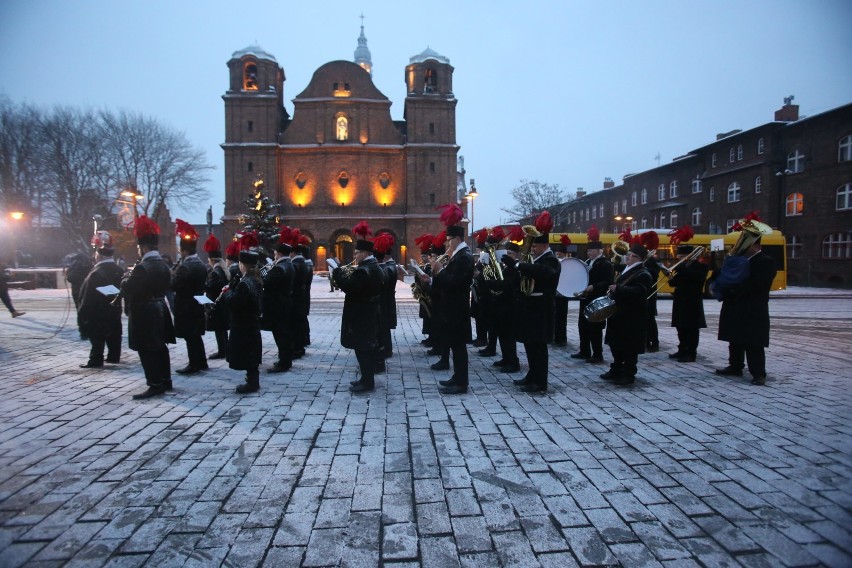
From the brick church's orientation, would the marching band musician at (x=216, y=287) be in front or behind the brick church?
in front

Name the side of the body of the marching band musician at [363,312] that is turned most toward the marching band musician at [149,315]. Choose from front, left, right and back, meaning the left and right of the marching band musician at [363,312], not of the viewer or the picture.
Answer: front

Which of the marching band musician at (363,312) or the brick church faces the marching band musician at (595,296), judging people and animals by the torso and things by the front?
the brick church

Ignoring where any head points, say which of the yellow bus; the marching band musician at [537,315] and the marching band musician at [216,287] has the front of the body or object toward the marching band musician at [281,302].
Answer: the marching band musician at [537,315]

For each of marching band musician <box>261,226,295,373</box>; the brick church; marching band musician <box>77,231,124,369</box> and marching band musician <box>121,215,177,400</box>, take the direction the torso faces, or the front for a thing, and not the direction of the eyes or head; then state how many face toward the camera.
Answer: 1

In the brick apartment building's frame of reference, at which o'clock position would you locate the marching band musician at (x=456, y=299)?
The marching band musician is roughly at 11 o'clock from the brick apartment building.

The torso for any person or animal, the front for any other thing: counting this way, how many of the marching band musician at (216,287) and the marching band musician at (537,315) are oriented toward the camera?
0

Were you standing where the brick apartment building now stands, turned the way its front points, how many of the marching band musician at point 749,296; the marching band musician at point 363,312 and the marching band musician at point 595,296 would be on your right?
0
